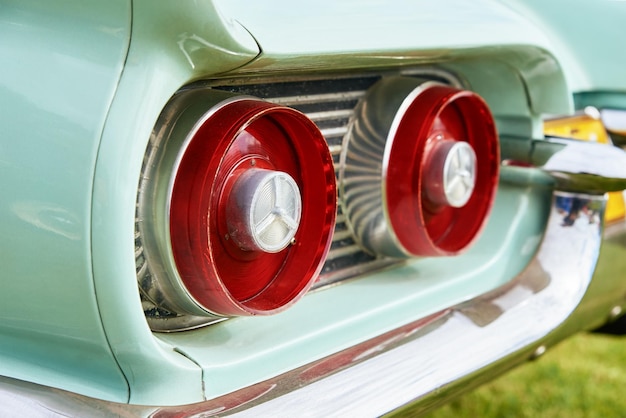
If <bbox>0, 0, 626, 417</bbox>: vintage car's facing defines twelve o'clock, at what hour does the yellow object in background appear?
The yellow object in background is roughly at 3 o'clock from the vintage car.
